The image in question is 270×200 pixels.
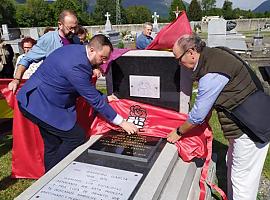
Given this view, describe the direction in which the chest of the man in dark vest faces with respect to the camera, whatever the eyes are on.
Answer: to the viewer's left

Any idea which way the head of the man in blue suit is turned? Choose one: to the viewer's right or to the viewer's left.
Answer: to the viewer's right

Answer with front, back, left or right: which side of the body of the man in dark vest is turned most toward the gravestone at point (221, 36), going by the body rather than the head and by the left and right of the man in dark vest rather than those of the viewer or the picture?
right

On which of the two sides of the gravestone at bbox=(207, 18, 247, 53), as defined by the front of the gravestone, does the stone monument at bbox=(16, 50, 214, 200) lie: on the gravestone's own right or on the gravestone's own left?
on the gravestone's own right

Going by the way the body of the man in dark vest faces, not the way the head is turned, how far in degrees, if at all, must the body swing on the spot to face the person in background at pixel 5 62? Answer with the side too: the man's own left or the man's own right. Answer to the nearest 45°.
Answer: approximately 45° to the man's own right

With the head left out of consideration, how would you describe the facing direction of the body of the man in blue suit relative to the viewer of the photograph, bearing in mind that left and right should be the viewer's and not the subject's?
facing to the right of the viewer

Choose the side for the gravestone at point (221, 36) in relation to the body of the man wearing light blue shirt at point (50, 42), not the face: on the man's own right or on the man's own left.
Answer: on the man's own left

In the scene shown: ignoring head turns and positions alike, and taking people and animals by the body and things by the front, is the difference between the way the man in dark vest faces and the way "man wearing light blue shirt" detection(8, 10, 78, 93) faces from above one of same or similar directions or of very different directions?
very different directions

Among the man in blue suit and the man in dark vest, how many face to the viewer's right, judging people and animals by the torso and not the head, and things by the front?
1

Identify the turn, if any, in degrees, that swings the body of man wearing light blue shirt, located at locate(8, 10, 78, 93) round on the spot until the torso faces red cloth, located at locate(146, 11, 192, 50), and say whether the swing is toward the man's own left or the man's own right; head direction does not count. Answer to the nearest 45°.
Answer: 0° — they already face it

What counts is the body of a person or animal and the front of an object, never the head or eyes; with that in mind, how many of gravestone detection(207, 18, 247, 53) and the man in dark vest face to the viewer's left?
1
